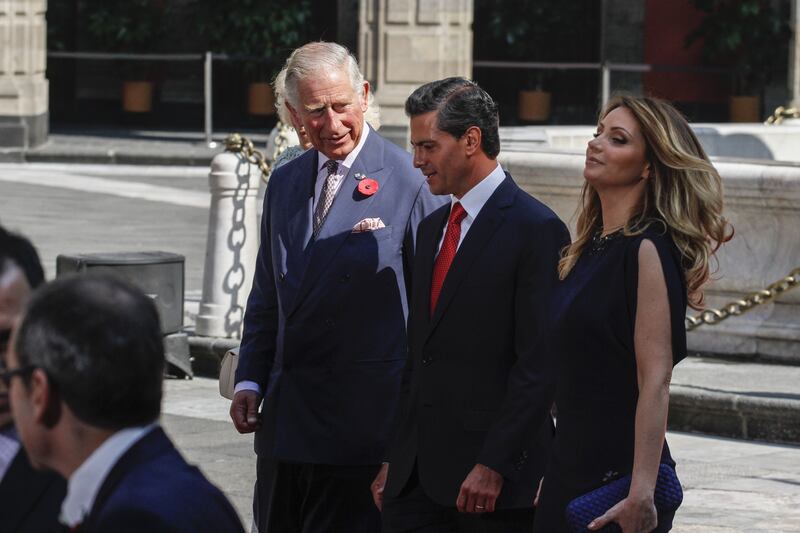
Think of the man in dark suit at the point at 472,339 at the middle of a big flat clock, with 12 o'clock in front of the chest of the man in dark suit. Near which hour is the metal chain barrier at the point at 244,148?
The metal chain barrier is roughly at 4 o'clock from the man in dark suit.

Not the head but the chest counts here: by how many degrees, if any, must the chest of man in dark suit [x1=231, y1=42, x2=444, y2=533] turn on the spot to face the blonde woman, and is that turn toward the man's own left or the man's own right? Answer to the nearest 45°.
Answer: approximately 90° to the man's own left

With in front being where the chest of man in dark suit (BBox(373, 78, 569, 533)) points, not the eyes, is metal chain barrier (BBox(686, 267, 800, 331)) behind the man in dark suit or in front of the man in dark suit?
behind

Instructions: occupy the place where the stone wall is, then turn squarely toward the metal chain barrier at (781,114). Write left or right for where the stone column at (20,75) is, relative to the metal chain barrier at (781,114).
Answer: left

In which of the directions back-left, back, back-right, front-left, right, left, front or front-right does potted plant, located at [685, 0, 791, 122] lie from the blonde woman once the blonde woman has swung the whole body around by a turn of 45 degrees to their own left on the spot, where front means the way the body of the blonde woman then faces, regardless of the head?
back

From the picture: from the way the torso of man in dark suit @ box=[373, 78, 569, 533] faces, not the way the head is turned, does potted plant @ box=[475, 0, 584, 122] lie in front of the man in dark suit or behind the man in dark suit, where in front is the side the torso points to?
behind

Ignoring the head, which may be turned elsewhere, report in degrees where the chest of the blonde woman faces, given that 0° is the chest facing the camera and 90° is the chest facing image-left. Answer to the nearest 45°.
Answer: approximately 45°

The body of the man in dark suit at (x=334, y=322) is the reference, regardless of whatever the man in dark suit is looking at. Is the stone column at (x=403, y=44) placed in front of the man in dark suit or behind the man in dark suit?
behind

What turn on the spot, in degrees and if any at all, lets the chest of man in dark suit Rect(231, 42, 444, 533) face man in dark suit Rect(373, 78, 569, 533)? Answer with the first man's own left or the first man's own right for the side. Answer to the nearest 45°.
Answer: approximately 90° to the first man's own left

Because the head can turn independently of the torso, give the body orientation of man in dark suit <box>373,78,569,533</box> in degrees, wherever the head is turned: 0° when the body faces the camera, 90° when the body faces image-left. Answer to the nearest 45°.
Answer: approximately 45°
